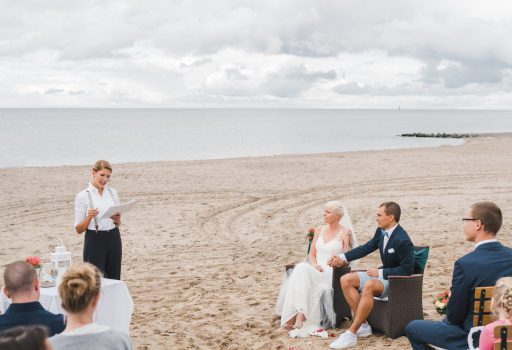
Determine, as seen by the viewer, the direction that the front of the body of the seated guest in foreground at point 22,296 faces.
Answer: away from the camera

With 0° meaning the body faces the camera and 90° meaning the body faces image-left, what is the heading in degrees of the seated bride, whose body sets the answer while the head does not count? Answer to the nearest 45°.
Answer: approximately 45°

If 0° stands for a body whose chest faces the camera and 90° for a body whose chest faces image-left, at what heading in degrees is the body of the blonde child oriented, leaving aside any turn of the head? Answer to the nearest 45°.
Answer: approximately 135°

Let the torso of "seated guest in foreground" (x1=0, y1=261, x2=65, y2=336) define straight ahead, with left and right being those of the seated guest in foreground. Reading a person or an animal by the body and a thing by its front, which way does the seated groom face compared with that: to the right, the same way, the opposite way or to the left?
to the left

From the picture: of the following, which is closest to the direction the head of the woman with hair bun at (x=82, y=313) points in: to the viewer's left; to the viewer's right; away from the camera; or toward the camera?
away from the camera

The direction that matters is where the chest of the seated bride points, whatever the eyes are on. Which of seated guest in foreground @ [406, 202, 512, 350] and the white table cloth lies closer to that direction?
the white table cloth

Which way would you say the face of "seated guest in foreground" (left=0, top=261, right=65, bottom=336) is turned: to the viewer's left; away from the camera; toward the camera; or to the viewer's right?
away from the camera

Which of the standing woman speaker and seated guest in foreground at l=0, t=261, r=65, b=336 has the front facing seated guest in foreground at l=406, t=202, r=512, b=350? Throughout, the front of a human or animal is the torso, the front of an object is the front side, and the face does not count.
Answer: the standing woman speaker
